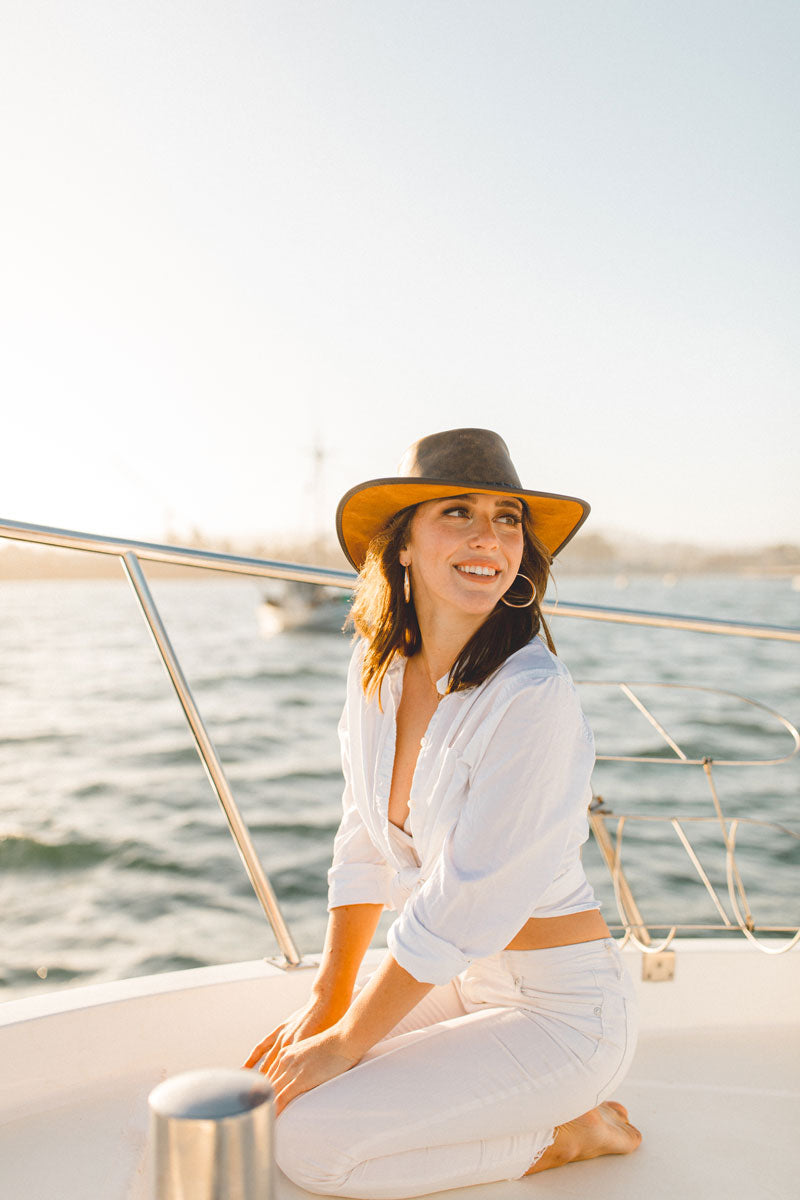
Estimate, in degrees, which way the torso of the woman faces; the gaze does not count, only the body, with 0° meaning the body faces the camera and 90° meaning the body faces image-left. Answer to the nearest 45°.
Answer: approximately 45°

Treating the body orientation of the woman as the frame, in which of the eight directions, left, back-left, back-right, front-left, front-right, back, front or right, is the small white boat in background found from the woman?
back-right
